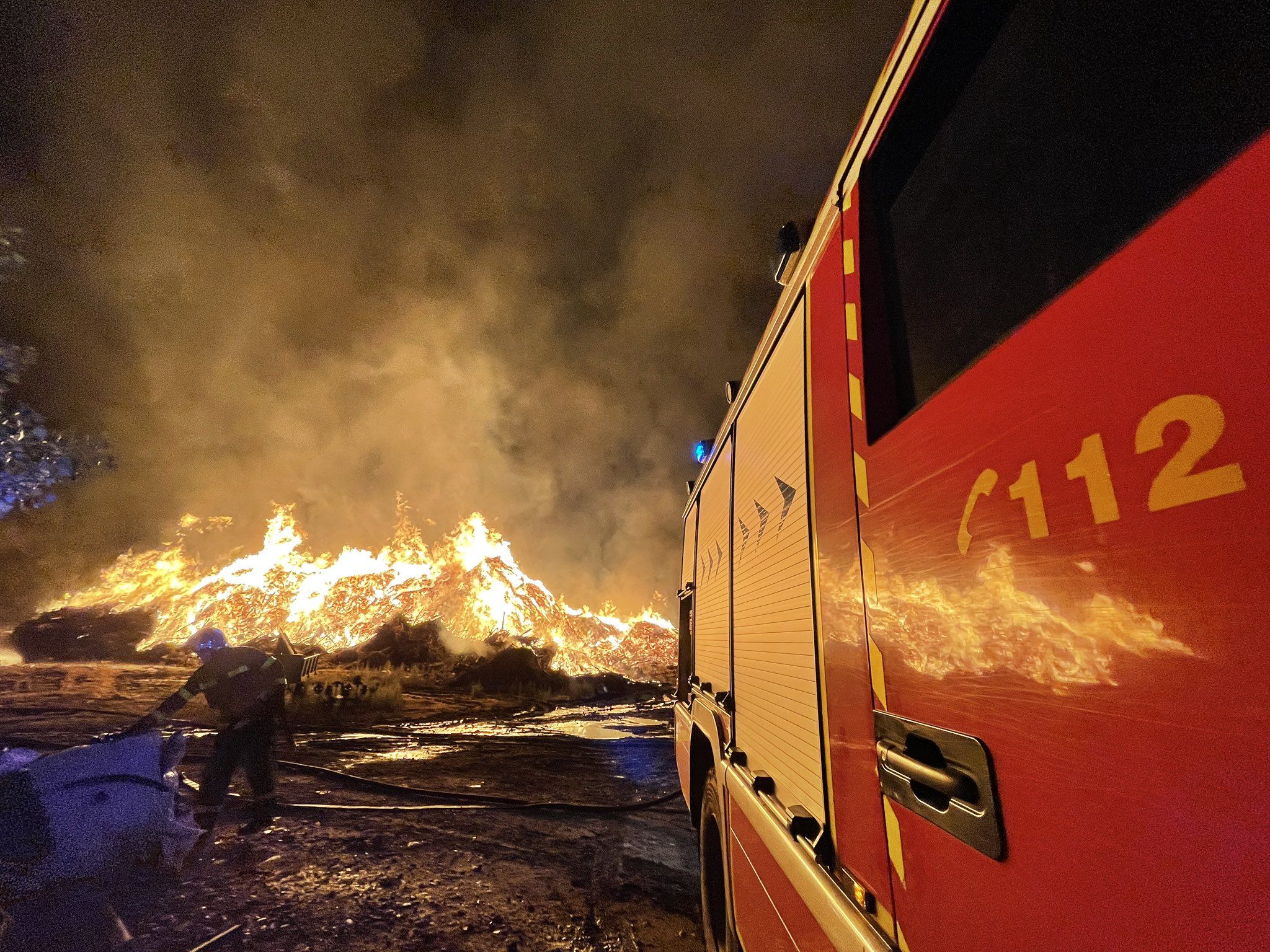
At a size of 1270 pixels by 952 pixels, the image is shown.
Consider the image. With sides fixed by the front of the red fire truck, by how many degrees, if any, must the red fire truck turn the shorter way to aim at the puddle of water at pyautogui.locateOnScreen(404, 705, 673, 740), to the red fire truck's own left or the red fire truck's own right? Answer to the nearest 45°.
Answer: approximately 180°

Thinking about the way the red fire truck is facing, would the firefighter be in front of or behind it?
behind

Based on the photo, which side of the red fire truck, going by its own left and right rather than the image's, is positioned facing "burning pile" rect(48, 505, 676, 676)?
back

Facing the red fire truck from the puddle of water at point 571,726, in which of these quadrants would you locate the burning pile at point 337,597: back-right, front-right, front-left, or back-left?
back-right

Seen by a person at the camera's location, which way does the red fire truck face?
facing the viewer and to the right of the viewer

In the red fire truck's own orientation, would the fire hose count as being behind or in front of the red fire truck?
behind
